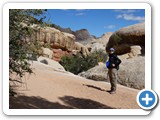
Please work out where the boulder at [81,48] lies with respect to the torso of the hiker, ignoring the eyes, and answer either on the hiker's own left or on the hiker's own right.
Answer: on the hiker's own right

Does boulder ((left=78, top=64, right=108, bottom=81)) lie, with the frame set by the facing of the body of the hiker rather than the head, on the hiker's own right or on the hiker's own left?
on the hiker's own right

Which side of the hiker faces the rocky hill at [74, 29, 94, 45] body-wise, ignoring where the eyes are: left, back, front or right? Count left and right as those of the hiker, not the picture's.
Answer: right

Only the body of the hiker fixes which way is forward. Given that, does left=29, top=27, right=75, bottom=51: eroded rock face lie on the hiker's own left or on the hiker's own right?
on the hiker's own right

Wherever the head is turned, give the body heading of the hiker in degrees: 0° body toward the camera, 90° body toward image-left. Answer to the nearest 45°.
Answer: approximately 45°

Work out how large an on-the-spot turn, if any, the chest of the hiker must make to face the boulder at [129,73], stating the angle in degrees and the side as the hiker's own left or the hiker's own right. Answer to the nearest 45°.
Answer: approximately 135° to the hiker's own right
